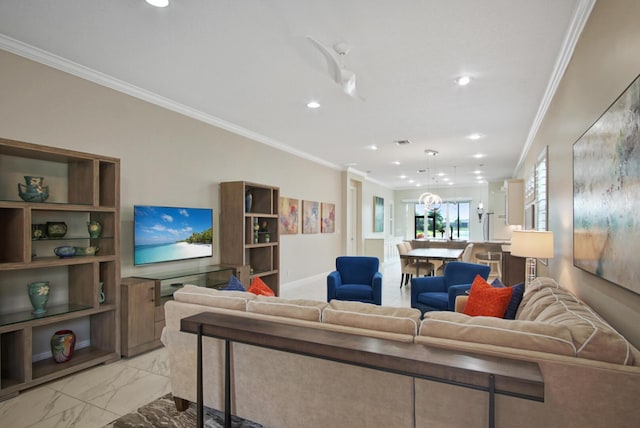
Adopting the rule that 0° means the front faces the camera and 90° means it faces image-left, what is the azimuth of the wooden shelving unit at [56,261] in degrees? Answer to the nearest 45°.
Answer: approximately 315°

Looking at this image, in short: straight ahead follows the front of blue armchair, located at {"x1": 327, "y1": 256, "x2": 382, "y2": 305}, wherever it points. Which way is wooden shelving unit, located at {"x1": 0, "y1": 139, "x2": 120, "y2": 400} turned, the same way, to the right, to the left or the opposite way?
to the left

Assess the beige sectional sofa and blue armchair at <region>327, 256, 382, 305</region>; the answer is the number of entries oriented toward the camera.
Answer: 1

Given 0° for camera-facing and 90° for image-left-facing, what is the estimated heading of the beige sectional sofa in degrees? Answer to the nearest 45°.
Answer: approximately 180°

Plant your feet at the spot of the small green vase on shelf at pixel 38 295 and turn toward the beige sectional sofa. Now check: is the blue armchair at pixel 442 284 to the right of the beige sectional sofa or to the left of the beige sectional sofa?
left

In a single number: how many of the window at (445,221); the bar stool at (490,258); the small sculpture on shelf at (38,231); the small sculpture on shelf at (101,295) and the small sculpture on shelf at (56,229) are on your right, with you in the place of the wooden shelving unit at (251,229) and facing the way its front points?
3

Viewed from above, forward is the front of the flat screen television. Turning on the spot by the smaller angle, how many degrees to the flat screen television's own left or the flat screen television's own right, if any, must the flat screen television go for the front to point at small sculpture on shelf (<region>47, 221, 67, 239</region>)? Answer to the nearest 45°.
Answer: approximately 90° to the flat screen television's own right

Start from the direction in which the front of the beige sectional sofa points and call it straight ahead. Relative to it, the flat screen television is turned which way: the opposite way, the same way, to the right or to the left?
to the right

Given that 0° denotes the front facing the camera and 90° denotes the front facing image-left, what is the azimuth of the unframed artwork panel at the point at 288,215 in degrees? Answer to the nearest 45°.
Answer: approximately 315°

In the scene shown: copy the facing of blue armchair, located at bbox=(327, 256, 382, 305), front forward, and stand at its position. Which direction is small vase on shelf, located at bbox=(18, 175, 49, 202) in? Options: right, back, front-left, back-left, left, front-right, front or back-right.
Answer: front-right

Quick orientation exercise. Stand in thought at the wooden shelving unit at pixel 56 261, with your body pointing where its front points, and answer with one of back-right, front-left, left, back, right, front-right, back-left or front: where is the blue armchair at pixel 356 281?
front-left

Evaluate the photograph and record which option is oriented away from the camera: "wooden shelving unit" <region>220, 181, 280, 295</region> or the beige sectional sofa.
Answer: the beige sectional sofa

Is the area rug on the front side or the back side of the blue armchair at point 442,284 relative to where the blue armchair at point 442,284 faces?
on the front side

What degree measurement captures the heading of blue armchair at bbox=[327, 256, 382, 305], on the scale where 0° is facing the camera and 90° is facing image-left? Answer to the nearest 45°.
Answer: approximately 0°

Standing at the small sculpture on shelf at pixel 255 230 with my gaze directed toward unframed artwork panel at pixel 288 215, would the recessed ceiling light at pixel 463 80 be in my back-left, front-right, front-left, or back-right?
back-right

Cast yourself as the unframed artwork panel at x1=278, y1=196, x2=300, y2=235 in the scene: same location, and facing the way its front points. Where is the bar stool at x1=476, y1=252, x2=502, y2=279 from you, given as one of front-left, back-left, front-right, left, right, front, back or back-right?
front-left

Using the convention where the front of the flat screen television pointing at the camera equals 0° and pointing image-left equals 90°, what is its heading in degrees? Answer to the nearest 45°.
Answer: approximately 315°

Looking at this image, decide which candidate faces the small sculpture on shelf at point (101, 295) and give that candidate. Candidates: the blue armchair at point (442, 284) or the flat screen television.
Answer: the blue armchair

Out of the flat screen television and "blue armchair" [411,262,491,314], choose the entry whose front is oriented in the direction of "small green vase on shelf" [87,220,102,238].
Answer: the blue armchair

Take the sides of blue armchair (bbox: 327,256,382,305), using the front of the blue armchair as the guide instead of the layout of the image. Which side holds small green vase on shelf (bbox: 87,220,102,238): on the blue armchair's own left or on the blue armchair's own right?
on the blue armchair's own right
